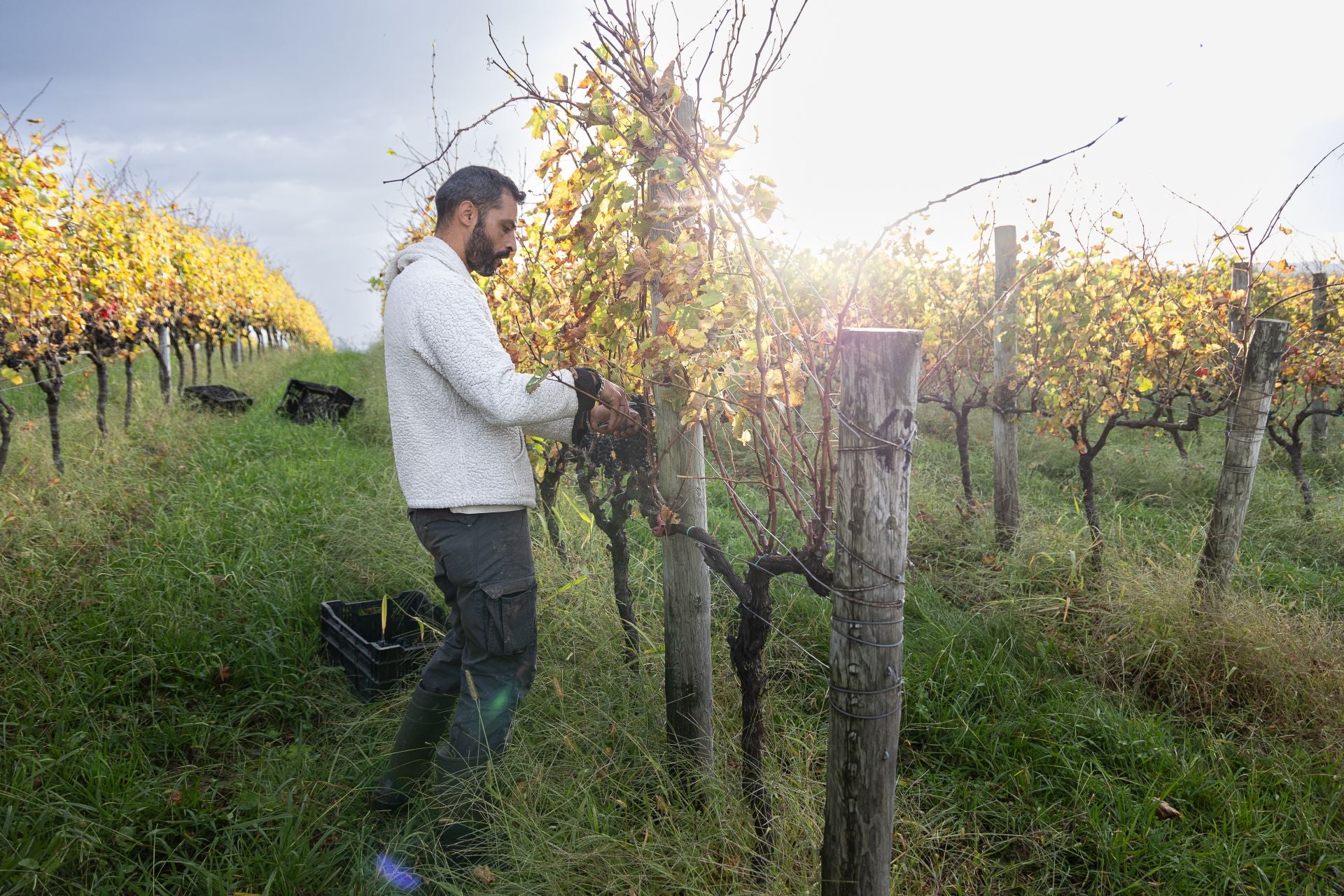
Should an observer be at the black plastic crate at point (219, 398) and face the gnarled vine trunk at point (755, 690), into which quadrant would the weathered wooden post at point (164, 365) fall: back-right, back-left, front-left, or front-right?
back-right

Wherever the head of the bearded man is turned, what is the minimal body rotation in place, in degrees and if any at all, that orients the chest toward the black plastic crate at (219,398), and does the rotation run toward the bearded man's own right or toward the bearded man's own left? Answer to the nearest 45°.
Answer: approximately 90° to the bearded man's own left

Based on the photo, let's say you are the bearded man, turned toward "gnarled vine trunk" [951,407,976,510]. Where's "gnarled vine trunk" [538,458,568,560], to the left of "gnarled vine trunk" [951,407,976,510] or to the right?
left

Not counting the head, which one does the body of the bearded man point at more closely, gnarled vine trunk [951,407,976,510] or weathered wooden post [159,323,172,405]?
the gnarled vine trunk

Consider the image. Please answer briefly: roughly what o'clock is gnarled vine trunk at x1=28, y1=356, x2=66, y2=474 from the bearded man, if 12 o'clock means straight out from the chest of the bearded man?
The gnarled vine trunk is roughly at 8 o'clock from the bearded man.

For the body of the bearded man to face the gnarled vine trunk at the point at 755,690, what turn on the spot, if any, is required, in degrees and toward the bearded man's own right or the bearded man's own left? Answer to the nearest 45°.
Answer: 0° — they already face it

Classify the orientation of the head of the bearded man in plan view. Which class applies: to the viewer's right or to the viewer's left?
to the viewer's right

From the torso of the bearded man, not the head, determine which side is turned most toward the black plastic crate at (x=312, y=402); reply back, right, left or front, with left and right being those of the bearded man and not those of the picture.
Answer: left

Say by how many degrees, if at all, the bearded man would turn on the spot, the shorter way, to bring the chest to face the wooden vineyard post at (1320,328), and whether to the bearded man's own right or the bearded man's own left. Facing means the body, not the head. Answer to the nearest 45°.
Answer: approximately 45° to the bearded man's own left

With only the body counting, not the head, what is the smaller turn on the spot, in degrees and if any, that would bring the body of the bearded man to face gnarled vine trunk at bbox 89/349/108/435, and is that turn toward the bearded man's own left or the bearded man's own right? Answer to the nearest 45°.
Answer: approximately 135° to the bearded man's own left

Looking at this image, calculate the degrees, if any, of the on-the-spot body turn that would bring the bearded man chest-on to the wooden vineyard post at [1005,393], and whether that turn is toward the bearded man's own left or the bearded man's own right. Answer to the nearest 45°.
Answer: approximately 45° to the bearded man's own left

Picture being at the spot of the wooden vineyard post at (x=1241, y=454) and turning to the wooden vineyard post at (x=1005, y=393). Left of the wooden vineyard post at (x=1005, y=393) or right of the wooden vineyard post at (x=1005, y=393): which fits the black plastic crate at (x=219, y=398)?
left

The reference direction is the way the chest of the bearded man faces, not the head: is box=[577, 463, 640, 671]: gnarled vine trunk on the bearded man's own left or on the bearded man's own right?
on the bearded man's own left

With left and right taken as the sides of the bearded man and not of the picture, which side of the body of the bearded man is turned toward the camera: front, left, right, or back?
right

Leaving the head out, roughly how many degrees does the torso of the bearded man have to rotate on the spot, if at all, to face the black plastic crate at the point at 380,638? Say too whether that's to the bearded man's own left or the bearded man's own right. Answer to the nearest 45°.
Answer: approximately 90° to the bearded man's own left

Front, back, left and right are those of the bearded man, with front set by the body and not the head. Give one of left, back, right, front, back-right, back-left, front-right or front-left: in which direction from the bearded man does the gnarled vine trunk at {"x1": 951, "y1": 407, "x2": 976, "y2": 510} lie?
front-left
